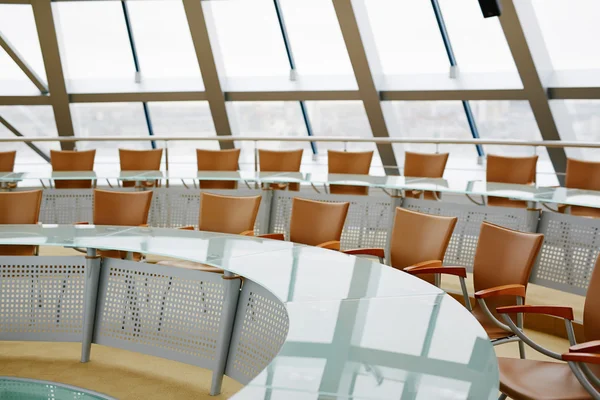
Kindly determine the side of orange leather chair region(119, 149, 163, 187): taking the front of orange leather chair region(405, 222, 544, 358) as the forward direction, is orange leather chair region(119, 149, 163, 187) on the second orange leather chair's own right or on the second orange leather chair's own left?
on the second orange leather chair's own right

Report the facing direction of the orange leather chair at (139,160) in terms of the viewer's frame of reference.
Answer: facing the viewer

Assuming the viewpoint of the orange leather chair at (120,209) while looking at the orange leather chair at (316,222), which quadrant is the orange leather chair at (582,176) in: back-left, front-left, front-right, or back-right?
front-left

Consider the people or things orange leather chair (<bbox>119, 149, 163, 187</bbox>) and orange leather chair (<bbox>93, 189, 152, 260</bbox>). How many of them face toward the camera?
2

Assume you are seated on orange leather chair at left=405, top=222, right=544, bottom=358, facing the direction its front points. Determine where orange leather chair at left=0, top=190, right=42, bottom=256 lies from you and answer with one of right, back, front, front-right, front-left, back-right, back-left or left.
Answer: front-right

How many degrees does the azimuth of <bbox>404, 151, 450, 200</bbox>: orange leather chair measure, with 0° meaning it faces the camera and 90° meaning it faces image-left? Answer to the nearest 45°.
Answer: approximately 0°

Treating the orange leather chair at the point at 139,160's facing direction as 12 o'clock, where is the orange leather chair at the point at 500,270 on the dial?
the orange leather chair at the point at 500,270 is roughly at 11 o'clock from the orange leather chair at the point at 139,160.

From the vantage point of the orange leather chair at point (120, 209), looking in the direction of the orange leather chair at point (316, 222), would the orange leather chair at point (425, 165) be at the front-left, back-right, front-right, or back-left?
front-left

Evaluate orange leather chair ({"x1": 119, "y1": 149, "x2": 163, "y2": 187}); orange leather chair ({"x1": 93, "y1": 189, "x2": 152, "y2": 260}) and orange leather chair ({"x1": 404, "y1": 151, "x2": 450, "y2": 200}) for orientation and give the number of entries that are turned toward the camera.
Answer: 3

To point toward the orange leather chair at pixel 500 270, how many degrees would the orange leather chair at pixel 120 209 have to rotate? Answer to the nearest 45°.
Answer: approximately 45° to its left

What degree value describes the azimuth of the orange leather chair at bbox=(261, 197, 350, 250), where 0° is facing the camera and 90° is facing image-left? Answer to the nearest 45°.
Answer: approximately 45°

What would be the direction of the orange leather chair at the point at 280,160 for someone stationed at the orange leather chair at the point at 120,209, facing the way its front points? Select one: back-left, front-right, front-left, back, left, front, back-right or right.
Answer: back-left

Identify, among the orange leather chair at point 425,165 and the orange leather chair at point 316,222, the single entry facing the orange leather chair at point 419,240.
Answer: the orange leather chair at point 425,165

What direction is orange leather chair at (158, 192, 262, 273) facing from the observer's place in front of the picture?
facing the viewer and to the left of the viewer

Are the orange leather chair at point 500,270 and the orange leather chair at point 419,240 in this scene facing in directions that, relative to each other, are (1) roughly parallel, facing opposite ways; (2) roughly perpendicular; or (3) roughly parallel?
roughly parallel

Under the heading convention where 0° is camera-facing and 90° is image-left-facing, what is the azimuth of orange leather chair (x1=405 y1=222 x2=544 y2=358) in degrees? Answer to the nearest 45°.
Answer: approximately 45°

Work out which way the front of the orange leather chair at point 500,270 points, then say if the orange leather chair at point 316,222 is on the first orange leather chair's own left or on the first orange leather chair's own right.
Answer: on the first orange leather chair's own right

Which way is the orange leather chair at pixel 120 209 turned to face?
toward the camera

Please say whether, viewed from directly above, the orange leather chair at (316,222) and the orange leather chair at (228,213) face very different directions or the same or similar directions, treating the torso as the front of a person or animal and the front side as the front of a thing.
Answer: same or similar directions

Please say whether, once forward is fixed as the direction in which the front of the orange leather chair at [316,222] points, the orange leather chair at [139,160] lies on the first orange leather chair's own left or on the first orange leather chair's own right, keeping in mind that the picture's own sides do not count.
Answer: on the first orange leather chair's own right

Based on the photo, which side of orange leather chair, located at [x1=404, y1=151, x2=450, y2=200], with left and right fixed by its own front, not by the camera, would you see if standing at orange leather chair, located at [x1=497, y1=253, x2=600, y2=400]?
front
